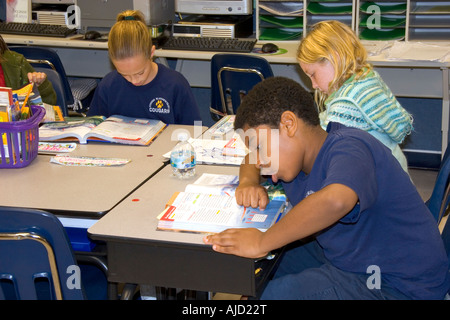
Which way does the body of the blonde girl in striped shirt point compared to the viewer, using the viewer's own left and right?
facing to the left of the viewer

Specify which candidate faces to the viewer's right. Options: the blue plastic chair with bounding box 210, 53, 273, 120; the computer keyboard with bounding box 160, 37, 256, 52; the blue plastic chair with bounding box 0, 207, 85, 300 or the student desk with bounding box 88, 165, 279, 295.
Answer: the student desk

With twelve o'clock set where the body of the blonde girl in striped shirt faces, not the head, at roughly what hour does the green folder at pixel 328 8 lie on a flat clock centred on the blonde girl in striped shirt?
The green folder is roughly at 3 o'clock from the blonde girl in striped shirt.

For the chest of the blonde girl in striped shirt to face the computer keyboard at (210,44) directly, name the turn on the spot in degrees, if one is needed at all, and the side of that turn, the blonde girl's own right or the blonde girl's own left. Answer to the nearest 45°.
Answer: approximately 45° to the blonde girl's own right

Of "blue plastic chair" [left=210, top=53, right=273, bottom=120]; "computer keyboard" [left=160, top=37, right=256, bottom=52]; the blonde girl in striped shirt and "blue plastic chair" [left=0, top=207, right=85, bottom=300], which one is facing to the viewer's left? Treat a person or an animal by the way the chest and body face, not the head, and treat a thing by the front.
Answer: the blonde girl in striped shirt

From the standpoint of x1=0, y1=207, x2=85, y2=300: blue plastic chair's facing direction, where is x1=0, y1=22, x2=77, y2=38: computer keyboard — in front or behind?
in front

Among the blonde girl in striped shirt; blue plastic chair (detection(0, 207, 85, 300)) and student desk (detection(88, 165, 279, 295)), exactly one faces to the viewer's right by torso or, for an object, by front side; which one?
the student desk

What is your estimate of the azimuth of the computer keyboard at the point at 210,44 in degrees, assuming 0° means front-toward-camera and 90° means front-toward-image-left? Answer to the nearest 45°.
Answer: approximately 0°

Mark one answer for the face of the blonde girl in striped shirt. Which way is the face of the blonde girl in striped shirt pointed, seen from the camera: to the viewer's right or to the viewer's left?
to the viewer's left

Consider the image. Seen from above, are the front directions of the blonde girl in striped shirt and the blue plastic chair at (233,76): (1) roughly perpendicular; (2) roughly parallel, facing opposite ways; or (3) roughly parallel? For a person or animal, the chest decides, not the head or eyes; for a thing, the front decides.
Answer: roughly perpendicular

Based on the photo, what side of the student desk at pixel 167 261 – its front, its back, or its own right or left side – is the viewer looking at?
right

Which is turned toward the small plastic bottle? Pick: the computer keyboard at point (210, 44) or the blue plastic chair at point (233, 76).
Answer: the computer keyboard

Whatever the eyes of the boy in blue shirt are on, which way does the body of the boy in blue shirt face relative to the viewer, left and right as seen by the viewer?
facing to the left of the viewer
